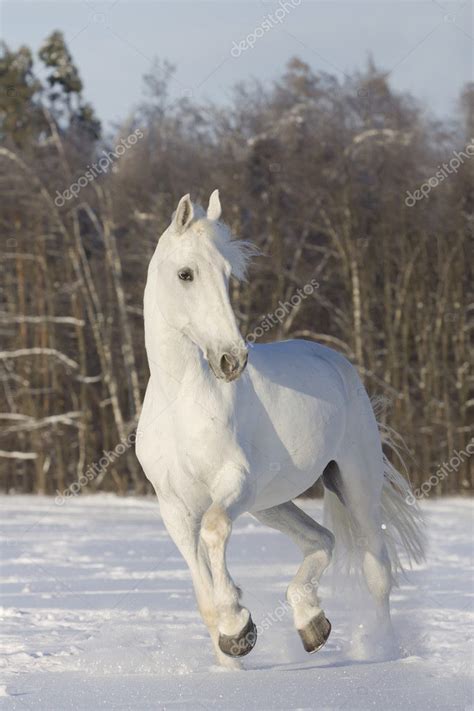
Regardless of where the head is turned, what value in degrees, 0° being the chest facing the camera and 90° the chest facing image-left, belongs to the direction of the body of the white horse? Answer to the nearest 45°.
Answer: approximately 45°
